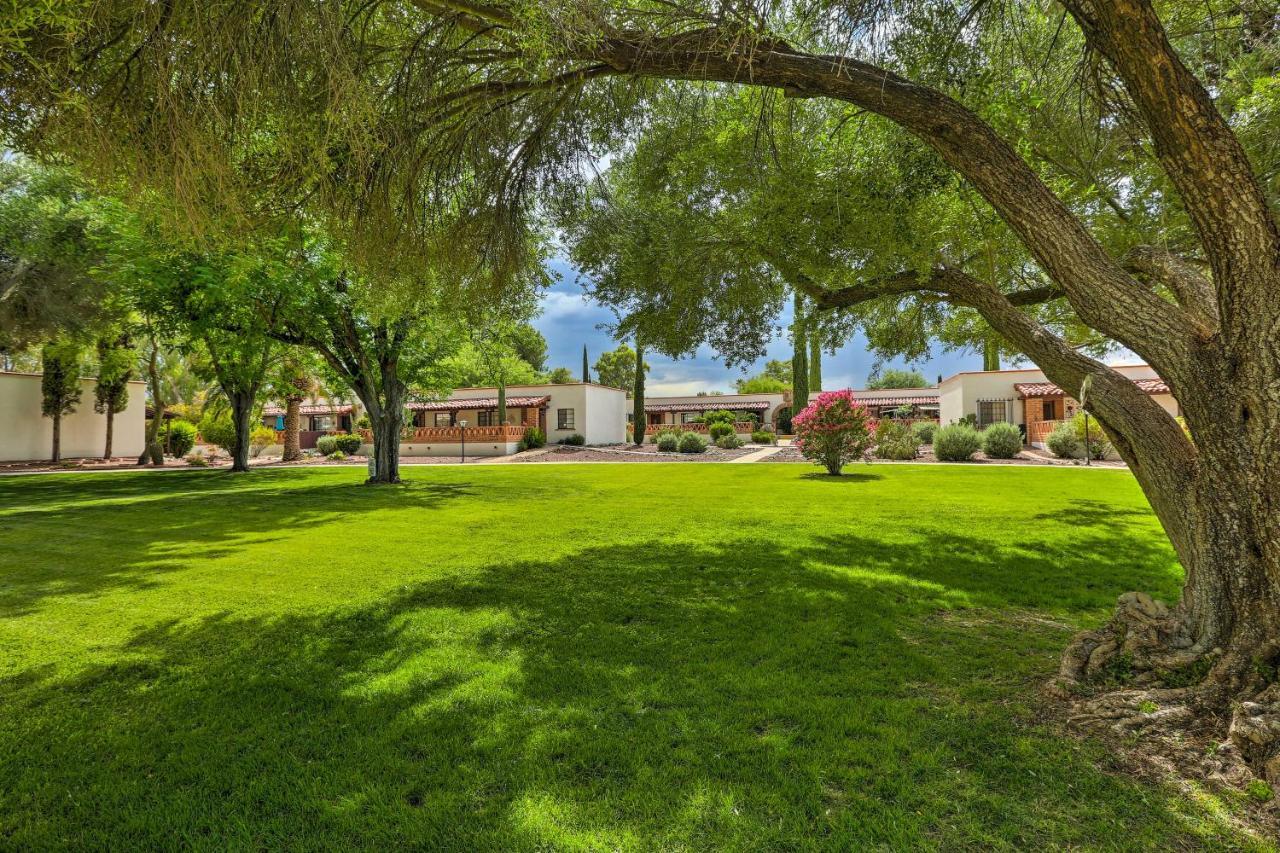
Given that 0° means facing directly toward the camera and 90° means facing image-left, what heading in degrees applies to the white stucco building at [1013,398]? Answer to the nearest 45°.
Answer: approximately 0°

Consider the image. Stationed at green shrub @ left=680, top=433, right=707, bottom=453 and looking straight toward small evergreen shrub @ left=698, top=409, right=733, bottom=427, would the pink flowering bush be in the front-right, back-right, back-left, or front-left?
back-right

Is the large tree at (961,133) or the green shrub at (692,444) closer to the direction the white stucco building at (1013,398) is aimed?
the large tree

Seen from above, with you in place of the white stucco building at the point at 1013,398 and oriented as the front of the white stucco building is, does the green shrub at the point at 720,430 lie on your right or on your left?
on your right

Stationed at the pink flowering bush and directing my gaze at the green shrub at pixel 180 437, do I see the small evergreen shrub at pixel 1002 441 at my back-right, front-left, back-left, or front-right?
back-right

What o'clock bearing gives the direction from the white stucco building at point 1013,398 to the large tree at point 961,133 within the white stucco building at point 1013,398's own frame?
The large tree is roughly at 12 o'clock from the white stucco building.

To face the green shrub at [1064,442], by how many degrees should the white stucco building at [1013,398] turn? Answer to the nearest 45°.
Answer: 0° — it already faces it

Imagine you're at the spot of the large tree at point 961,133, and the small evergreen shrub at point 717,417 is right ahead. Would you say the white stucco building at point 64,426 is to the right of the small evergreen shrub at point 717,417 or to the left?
left

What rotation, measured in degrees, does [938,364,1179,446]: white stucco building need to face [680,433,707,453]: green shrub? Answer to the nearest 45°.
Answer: approximately 45° to its right

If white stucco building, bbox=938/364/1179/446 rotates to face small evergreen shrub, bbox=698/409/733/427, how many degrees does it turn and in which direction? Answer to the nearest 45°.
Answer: approximately 90° to its right

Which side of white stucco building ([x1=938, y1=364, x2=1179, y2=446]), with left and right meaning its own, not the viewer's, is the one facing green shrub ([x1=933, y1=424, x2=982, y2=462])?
front
